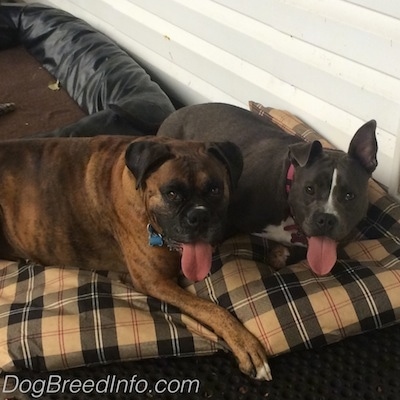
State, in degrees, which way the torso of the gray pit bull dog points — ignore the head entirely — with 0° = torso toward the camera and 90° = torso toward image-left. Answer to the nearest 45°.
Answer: approximately 315°

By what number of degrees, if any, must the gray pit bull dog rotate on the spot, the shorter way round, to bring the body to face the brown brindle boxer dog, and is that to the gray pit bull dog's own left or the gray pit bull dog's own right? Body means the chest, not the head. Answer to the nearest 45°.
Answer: approximately 135° to the gray pit bull dog's own right
